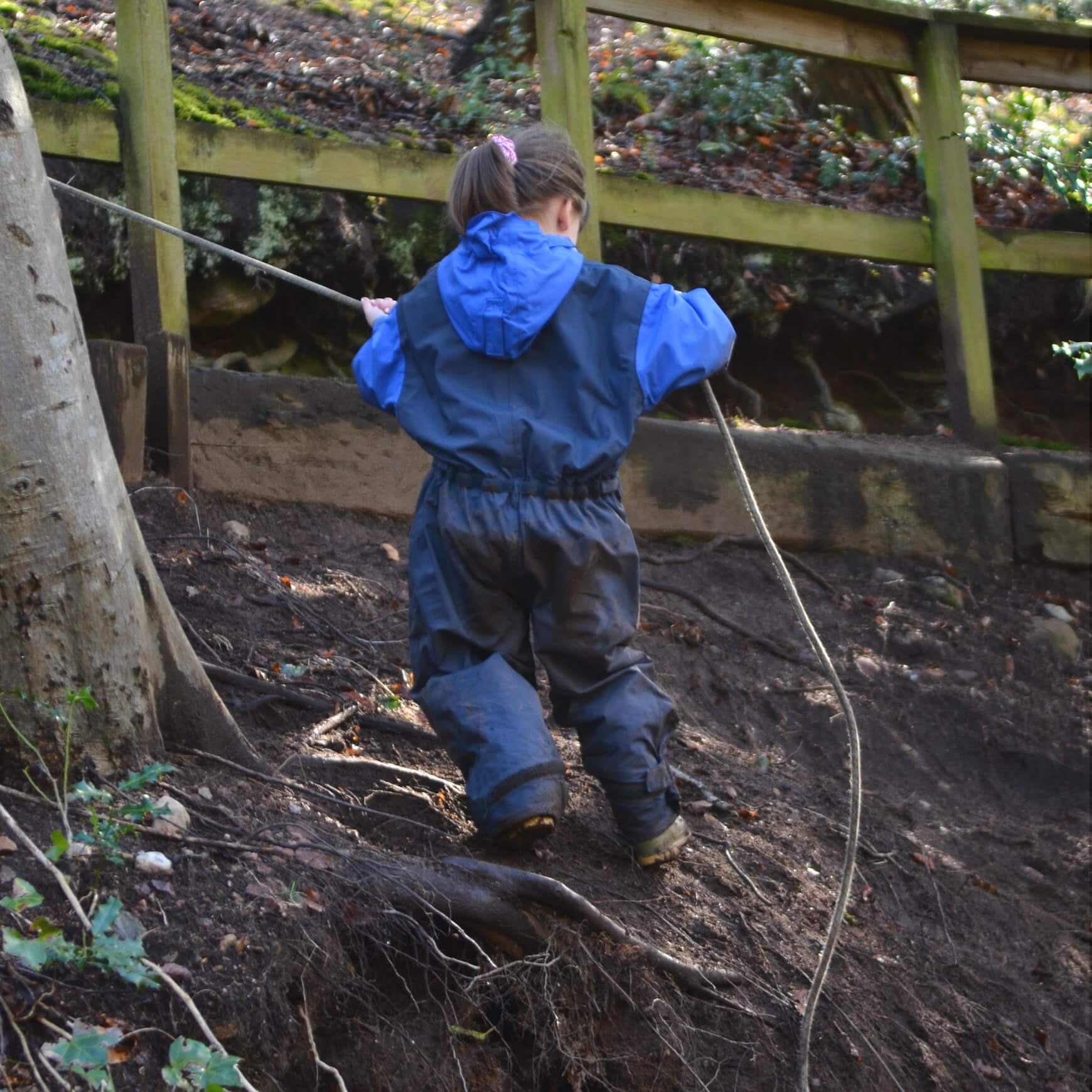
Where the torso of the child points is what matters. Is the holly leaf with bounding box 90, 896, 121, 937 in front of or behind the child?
behind

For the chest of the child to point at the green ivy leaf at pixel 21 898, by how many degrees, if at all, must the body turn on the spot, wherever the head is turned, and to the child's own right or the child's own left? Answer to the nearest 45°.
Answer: approximately 135° to the child's own left

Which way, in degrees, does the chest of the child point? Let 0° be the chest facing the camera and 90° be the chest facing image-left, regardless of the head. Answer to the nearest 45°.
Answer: approximately 180°

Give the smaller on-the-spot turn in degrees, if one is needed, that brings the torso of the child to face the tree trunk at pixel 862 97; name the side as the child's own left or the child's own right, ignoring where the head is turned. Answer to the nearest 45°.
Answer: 0° — they already face it

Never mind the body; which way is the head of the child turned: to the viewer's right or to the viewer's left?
to the viewer's right

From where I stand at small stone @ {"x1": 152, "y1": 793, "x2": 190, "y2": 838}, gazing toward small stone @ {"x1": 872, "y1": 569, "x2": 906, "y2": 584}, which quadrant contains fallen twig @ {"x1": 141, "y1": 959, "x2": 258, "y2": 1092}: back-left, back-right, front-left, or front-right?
back-right

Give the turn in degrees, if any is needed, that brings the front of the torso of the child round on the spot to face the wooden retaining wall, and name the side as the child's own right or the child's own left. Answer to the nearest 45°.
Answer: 0° — they already face it

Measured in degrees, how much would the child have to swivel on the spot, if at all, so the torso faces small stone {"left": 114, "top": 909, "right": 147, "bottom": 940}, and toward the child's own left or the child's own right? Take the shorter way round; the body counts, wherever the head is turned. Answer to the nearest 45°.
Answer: approximately 135° to the child's own left
